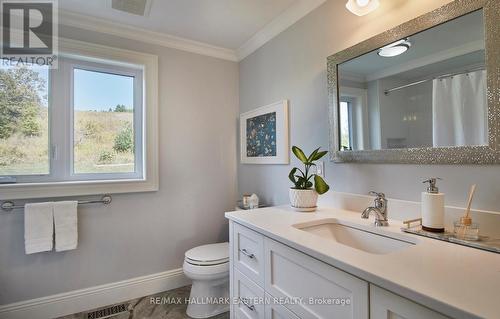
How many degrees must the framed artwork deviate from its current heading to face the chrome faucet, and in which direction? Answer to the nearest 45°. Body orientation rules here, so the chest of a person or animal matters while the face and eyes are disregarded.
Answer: approximately 90° to its left

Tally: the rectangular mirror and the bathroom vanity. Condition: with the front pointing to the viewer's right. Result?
0

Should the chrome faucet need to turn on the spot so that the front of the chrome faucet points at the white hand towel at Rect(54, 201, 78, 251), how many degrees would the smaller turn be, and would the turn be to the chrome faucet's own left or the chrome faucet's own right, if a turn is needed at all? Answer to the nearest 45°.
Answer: approximately 45° to the chrome faucet's own right

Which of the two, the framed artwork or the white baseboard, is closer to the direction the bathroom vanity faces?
the white baseboard

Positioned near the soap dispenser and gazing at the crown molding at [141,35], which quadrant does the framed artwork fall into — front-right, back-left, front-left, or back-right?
front-right

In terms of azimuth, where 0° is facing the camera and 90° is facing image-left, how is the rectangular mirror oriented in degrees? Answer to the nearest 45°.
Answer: approximately 45°

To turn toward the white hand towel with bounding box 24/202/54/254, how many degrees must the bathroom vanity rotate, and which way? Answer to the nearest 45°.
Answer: approximately 45° to its right

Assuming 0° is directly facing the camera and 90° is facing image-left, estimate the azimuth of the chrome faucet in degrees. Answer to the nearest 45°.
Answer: approximately 45°

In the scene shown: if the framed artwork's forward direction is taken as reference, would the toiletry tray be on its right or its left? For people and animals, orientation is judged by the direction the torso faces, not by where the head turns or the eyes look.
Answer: on its left

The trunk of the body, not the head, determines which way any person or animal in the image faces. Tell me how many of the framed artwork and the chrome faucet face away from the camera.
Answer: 0

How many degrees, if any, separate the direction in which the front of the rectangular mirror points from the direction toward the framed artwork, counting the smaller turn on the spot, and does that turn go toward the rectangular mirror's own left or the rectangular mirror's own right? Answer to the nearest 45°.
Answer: approximately 90° to the rectangular mirror's own right

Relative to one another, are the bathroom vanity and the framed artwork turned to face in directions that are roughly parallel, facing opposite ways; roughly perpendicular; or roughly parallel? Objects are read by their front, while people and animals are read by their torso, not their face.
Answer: roughly parallel

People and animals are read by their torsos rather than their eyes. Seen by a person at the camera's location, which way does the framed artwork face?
facing the viewer and to the left of the viewer

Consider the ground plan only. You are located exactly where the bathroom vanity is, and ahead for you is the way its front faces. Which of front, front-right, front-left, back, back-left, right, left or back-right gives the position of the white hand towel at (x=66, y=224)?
front-right
